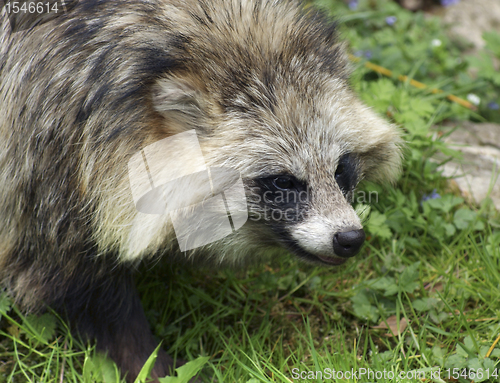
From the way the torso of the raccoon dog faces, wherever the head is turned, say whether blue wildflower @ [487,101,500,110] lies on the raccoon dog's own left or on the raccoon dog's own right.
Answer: on the raccoon dog's own left

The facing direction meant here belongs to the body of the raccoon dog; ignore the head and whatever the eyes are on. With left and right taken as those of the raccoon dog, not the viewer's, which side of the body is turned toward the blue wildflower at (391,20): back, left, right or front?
left

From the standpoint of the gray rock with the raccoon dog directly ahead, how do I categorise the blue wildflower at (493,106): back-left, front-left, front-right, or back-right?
back-right

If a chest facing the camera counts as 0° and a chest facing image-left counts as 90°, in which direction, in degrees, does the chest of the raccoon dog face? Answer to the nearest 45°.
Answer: approximately 315°

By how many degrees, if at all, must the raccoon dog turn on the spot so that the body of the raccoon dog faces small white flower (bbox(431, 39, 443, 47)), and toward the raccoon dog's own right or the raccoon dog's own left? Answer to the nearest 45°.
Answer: approximately 90° to the raccoon dog's own left

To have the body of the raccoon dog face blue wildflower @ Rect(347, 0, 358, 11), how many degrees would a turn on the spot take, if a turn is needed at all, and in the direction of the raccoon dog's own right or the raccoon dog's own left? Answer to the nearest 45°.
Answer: approximately 90° to the raccoon dog's own left
